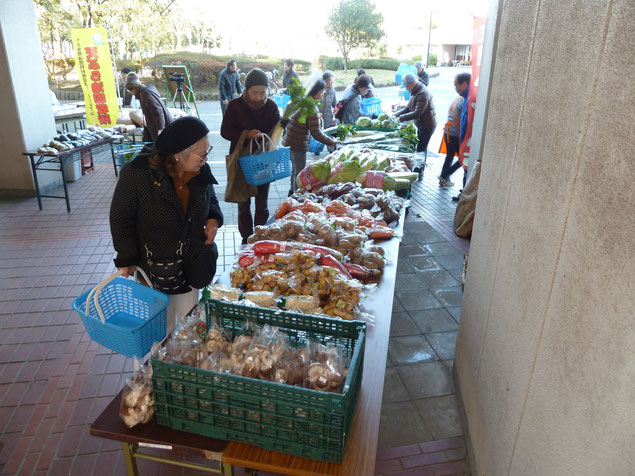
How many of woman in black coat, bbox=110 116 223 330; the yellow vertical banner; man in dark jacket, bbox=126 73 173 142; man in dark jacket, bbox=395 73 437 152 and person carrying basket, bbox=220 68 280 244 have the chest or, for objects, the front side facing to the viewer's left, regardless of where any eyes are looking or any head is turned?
2

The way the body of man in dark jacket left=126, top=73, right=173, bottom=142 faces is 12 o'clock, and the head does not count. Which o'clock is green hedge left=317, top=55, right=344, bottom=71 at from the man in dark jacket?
The green hedge is roughly at 4 o'clock from the man in dark jacket.

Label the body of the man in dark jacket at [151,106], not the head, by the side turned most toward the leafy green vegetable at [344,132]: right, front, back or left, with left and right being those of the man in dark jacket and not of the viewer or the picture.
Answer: back

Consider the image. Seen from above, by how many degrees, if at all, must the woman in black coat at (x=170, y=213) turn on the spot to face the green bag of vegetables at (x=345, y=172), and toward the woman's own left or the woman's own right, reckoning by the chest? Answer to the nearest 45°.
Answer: approximately 90° to the woman's own left

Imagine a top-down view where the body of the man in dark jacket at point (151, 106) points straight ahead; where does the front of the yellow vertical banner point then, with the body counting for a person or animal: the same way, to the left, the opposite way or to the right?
to the left

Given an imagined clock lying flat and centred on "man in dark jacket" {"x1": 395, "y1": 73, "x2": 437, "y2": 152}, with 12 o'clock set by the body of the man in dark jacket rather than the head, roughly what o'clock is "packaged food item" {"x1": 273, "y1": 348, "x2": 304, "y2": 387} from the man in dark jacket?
The packaged food item is roughly at 9 o'clock from the man in dark jacket.

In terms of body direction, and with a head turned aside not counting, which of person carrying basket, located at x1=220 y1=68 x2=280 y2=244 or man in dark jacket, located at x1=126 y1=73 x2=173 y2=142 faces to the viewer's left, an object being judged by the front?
the man in dark jacket

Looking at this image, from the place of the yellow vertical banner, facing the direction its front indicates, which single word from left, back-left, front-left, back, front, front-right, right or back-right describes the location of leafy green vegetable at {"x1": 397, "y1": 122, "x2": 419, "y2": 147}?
front-left

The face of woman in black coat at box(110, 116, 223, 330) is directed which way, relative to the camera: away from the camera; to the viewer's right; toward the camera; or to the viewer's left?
to the viewer's right

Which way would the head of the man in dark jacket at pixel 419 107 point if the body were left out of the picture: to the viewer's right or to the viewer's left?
to the viewer's left

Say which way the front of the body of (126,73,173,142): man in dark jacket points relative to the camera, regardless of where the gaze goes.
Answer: to the viewer's left

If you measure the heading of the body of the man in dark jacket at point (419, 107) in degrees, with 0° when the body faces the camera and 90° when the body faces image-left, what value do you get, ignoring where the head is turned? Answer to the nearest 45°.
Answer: approximately 90°

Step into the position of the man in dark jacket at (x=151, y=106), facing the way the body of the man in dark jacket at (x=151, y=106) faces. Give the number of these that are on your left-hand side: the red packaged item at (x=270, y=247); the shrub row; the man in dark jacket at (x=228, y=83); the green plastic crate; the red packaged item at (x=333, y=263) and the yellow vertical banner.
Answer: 3

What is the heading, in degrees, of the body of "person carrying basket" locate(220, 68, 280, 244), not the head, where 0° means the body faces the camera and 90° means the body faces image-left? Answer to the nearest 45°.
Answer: approximately 0°

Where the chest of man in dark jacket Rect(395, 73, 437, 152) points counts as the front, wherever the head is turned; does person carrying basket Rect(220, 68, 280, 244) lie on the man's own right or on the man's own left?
on the man's own left

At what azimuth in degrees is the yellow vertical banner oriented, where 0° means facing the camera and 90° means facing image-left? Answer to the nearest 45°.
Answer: approximately 0°
